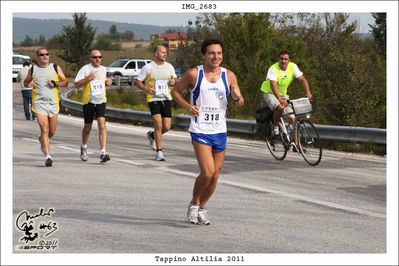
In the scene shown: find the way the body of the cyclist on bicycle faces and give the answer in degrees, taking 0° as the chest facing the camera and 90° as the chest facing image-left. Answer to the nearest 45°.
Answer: approximately 315°

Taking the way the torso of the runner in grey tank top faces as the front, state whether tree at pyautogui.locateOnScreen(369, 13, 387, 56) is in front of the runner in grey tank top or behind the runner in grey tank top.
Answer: behind

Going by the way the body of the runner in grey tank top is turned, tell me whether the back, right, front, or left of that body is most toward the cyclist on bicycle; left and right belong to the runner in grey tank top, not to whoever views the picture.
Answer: left

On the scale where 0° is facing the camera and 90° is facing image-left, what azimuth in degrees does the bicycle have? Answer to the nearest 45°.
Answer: approximately 315°

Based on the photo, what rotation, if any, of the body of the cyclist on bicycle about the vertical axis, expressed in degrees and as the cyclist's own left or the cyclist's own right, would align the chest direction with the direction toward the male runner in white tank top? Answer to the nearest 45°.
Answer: approximately 45° to the cyclist's own right

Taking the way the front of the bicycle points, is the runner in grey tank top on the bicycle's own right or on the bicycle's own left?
on the bicycle's own right

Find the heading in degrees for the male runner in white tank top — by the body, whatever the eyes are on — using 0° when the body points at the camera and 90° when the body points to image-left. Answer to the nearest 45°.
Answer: approximately 315°
